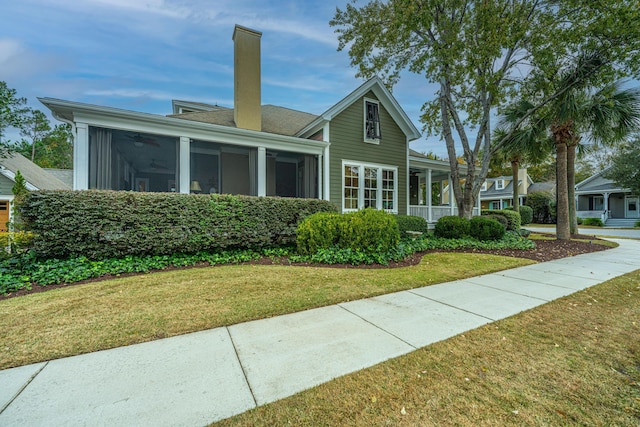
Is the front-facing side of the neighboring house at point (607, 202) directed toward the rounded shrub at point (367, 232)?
yes

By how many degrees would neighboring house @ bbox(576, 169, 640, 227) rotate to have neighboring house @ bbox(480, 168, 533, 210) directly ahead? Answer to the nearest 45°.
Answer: approximately 90° to its right

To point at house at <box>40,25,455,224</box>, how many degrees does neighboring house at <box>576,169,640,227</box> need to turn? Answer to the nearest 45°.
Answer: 0° — it already faces it

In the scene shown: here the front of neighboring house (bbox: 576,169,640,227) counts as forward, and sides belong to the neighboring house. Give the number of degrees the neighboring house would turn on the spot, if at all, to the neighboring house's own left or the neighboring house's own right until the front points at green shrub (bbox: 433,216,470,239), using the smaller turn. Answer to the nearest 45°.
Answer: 0° — it already faces it

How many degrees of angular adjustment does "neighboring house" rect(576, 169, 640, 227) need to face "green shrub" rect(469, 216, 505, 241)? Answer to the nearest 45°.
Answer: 0° — it already faces it

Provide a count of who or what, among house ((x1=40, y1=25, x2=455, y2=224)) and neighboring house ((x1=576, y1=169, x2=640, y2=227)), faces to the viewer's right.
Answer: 1

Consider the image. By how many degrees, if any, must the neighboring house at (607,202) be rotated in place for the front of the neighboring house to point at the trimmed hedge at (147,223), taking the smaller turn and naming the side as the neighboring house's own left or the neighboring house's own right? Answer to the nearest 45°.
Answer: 0° — it already faces it

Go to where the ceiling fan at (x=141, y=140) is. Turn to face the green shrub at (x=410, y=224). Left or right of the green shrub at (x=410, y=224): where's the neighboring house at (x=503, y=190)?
left

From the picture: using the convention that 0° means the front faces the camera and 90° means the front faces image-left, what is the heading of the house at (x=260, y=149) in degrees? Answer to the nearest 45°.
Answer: approximately 270°

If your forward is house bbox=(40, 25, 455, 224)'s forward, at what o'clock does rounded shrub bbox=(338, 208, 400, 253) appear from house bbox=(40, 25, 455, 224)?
The rounded shrub is roughly at 2 o'clock from the house.

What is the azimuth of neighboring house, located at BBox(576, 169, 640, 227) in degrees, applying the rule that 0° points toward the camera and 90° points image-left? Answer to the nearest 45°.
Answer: approximately 0°

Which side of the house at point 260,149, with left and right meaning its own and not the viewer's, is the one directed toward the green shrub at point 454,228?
front
